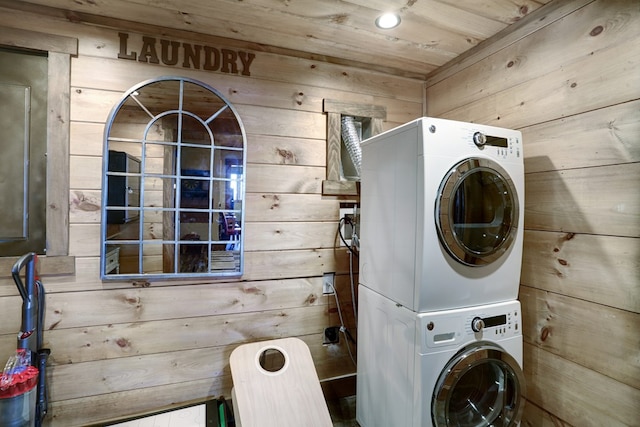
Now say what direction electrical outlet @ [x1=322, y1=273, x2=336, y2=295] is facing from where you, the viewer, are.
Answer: facing the viewer

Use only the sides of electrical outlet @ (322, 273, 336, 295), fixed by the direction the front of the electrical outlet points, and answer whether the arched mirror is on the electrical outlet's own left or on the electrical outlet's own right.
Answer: on the electrical outlet's own right

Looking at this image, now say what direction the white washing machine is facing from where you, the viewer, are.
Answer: facing the viewer and to the right of the viewer

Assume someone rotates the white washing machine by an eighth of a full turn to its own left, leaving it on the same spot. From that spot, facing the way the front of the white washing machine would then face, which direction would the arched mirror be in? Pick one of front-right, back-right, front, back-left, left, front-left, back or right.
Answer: back

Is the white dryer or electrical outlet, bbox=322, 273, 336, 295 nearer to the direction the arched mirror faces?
the white dryer

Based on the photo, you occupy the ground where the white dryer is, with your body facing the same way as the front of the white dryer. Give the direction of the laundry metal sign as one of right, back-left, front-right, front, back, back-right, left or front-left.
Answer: back-right

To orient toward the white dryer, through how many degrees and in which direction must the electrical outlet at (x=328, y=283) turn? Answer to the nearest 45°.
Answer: approximately 45° to its left

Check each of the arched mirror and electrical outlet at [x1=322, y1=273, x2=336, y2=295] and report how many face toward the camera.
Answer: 2

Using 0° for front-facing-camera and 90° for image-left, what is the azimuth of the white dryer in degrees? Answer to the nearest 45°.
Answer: approximately 315°

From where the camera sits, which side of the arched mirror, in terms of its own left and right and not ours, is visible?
front
